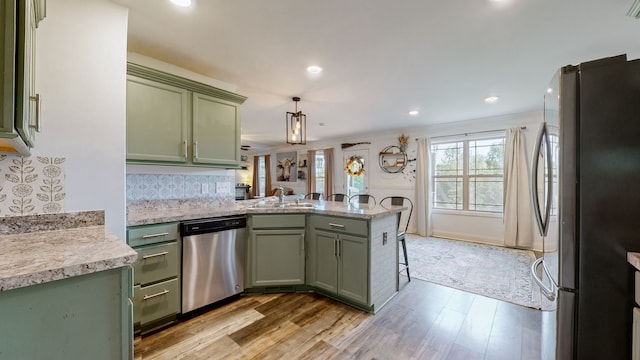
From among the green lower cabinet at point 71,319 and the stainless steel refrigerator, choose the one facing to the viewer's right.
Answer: the green lower cabinet

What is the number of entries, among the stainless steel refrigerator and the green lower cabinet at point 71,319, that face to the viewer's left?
1

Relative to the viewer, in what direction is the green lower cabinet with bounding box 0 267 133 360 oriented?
to the viewer's right

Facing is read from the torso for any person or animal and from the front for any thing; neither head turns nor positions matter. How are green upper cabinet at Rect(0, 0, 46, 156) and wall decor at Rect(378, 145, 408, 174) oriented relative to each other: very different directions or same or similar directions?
very different directions

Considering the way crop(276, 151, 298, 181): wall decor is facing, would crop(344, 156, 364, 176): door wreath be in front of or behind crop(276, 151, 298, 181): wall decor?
in front

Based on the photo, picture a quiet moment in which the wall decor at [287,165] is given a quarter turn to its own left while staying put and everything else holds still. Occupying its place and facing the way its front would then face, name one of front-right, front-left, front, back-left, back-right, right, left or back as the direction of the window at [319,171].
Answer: front-right

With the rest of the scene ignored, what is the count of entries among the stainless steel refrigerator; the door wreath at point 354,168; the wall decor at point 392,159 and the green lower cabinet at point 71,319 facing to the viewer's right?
1

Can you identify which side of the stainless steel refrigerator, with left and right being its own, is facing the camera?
left

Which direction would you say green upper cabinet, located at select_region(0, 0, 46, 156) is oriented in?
to the viewer's right

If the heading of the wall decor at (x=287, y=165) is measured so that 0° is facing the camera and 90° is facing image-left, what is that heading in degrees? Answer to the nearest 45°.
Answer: approximately 0°

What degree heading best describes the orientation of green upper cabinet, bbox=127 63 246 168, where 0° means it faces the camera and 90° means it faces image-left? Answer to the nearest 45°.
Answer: approximately 315°

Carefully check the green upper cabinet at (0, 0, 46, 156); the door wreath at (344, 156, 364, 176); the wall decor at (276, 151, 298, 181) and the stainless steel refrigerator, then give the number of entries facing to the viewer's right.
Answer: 1
